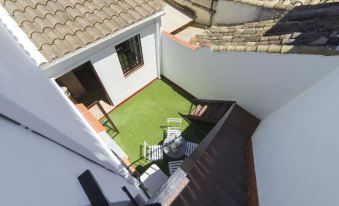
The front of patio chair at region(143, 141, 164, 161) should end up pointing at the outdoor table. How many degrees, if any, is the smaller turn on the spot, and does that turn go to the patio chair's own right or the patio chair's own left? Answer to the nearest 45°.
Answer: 0° — it already faces it

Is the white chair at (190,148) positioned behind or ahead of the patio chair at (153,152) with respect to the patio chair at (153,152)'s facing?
ahead

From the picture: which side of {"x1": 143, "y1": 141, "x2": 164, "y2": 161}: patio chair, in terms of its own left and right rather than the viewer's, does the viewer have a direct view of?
right

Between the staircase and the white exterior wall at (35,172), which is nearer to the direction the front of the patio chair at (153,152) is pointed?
the staircase

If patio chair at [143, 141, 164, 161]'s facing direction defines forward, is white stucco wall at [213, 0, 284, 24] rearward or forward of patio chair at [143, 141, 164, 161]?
forward
